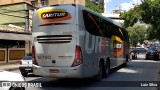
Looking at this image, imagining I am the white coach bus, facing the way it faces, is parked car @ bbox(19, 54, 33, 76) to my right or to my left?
on my left

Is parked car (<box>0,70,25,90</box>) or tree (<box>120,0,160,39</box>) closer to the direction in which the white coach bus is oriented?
the tree

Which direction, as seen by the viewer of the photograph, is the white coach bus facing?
facing away from the viewer and to the right of the viewer

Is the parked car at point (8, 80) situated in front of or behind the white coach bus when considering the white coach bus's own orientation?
behind

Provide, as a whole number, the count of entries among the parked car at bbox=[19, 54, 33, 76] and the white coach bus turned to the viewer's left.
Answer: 0

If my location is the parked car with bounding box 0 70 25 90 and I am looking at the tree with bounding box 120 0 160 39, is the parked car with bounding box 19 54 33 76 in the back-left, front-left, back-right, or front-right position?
front-left

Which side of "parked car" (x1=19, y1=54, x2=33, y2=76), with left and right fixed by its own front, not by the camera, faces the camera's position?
back

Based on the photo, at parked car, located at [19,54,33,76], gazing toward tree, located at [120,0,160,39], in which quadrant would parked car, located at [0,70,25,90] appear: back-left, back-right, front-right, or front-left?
back-right

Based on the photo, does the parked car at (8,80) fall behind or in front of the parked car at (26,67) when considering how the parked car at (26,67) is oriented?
behind
